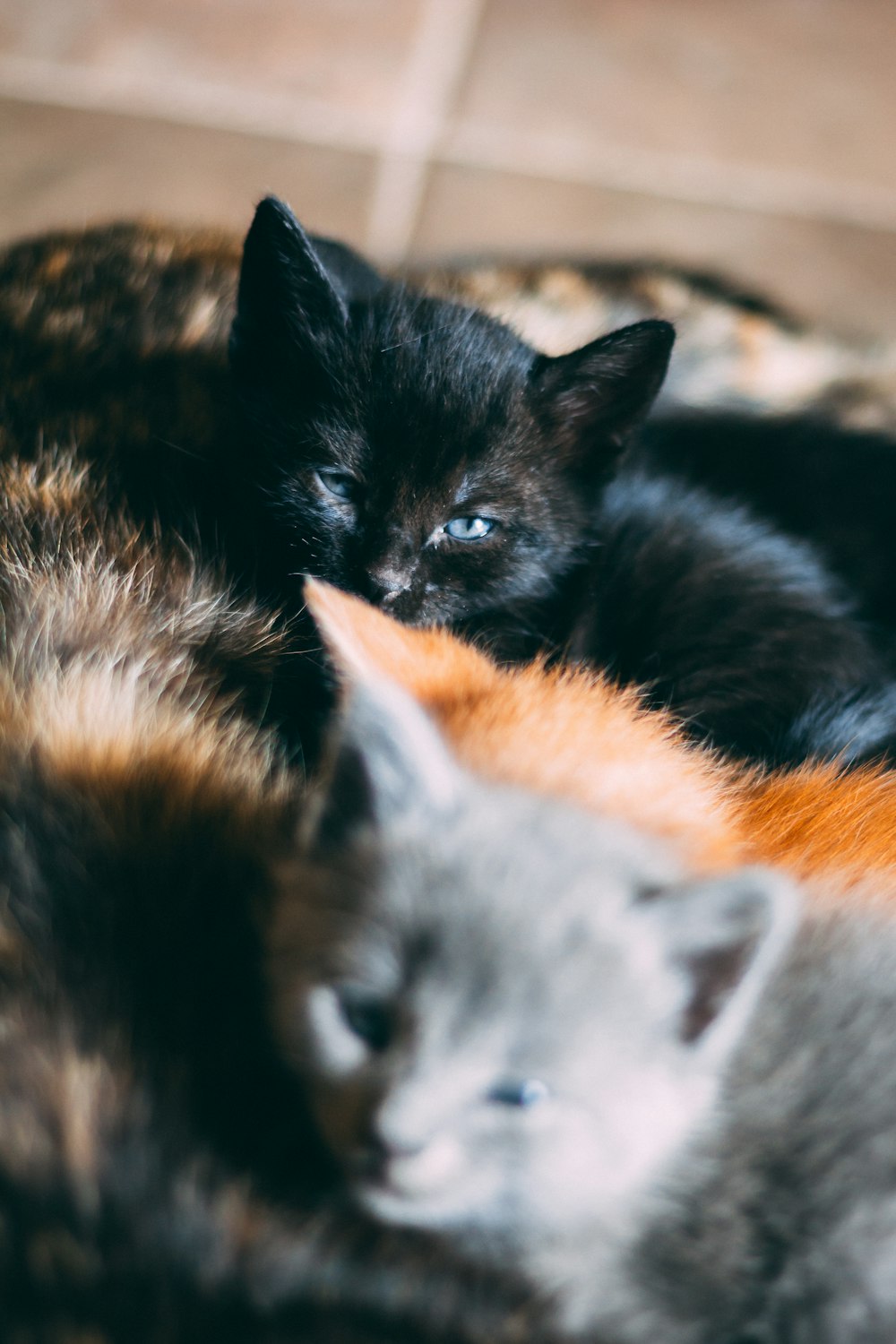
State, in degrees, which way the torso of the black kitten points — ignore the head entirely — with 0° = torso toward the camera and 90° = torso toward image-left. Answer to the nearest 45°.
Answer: approximately 45°
